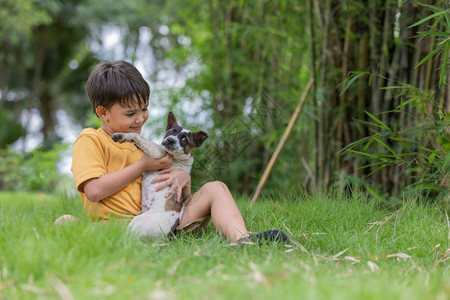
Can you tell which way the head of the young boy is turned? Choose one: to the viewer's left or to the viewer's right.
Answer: to the viewer's right

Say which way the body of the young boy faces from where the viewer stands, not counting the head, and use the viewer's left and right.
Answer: facing the viewer and to the right of the viewer

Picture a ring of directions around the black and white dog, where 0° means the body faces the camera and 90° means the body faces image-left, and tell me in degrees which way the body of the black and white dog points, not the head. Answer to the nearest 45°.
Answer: approximately 45°
